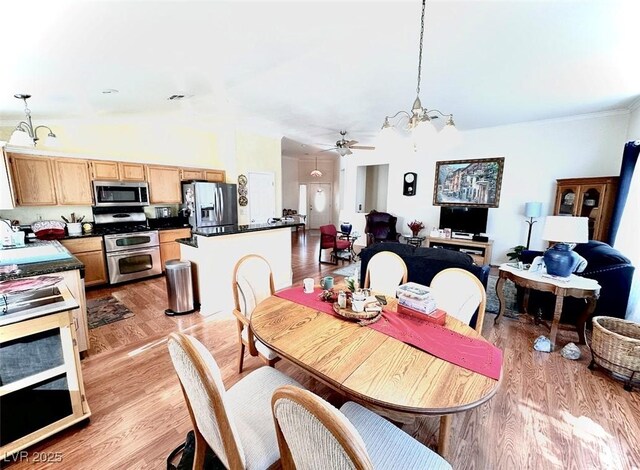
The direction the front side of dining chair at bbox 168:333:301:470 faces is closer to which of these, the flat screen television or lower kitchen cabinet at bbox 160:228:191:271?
the flat screen television

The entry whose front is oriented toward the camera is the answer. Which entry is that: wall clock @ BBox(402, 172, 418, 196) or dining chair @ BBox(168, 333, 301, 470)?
the wall clock

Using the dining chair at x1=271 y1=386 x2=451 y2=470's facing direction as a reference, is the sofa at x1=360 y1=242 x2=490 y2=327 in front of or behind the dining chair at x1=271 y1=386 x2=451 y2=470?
in front

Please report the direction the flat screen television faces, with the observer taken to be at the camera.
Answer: facing the viewer

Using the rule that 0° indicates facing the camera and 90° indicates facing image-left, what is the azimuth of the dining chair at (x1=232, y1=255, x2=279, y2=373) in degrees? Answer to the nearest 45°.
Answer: approximately 315°

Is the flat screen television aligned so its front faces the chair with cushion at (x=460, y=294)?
yes

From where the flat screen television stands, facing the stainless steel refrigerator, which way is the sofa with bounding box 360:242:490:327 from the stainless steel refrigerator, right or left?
left

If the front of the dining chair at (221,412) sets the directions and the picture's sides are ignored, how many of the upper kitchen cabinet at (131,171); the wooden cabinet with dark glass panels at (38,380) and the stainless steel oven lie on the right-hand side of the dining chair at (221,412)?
0

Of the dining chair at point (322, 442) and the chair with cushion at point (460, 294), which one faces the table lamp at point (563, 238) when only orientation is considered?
the dining chair

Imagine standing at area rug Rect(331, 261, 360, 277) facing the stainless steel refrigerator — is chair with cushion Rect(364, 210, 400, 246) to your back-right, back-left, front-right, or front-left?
back-right

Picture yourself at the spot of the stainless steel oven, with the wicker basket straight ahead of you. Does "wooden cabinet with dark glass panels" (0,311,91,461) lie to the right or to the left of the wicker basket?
right

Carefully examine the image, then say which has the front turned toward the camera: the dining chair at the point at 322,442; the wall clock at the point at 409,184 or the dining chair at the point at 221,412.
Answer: the wall clock

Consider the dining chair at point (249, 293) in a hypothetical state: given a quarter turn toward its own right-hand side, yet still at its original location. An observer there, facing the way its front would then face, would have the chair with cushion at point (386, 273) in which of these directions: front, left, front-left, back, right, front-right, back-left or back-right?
back-left

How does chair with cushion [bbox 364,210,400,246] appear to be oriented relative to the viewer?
toward the camera

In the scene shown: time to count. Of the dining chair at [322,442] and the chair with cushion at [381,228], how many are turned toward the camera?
1

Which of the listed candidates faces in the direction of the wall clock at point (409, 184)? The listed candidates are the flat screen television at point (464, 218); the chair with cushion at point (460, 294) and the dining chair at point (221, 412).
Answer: the dining chair

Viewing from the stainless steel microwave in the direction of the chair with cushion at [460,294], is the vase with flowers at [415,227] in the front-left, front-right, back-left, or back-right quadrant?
front-left

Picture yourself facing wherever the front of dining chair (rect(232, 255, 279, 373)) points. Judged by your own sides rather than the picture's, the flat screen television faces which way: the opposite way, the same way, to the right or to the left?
to the right

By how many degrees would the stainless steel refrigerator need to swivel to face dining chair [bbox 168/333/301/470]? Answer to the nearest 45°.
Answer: approximately 45° to its right

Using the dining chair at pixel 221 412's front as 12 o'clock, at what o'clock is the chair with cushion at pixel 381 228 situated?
The chair with cushion is roughly at 12 o'clock from the dining chair.

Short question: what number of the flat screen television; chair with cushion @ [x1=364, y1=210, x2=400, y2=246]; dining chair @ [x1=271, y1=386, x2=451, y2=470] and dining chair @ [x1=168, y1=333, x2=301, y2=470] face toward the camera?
2

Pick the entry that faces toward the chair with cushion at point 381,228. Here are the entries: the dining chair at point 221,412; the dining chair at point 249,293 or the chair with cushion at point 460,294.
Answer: the dining chair at point 221,412

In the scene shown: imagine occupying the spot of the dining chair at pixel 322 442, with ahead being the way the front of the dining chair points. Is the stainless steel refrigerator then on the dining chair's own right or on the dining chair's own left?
on the dining chair's own left

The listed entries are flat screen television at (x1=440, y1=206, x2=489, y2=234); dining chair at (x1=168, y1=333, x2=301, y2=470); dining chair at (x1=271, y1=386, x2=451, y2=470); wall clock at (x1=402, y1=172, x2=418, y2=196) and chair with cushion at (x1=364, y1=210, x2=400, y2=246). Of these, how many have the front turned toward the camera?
3
